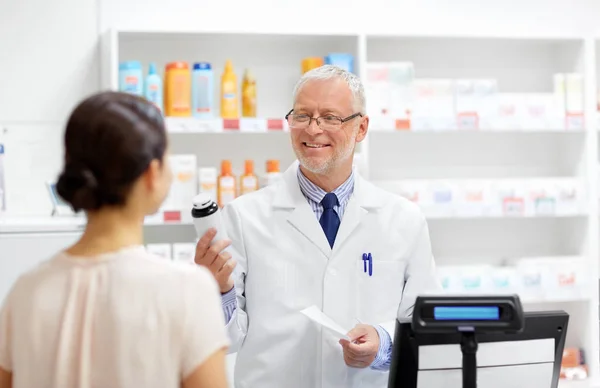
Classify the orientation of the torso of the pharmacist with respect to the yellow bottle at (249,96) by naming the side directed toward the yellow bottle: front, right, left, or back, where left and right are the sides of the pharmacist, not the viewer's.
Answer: back

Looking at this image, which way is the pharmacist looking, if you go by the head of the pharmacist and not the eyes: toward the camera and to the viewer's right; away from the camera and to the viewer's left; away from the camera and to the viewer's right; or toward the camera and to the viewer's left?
toward the camera and to the viewer's left

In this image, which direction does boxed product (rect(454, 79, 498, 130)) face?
toward the camera

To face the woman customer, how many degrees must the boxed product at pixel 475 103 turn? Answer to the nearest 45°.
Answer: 0° — it already faces them

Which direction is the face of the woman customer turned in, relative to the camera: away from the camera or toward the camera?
away from the camera

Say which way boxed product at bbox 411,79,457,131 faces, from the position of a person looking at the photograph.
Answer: facing the viewer

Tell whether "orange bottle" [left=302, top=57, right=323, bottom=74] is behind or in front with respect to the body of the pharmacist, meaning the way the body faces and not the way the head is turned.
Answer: behind

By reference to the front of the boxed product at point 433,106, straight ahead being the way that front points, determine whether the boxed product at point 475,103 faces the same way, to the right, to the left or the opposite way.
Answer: the same way

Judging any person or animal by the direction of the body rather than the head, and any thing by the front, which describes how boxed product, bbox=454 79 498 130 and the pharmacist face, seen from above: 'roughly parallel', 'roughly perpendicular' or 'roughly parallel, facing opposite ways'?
roughly parallel

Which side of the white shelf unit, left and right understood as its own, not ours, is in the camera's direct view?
front

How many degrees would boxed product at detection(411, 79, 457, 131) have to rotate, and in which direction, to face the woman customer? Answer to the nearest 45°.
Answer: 0° — it already faces them

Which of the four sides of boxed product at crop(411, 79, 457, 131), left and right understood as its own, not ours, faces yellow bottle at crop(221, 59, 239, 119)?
right
